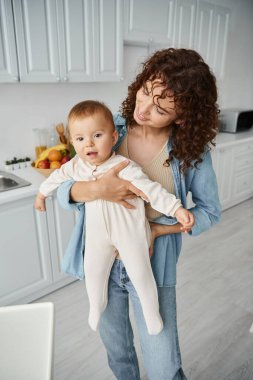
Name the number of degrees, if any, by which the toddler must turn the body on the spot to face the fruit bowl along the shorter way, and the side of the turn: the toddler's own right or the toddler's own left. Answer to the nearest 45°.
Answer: approximately 180°

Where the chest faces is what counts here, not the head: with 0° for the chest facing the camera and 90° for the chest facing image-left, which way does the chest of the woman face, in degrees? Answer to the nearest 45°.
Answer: approximately 45°

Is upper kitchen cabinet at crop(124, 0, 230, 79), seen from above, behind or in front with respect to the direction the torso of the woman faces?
behind

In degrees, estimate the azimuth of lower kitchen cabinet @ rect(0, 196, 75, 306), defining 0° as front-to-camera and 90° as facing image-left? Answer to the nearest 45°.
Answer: approximately 315°

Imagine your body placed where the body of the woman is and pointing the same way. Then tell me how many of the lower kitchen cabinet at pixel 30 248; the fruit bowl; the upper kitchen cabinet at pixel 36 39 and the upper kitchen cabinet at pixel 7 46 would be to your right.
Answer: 4

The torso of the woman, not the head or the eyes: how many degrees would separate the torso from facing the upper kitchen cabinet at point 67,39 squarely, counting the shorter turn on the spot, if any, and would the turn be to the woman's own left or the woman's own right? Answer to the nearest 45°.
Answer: approximately 90° to the woman's own right
